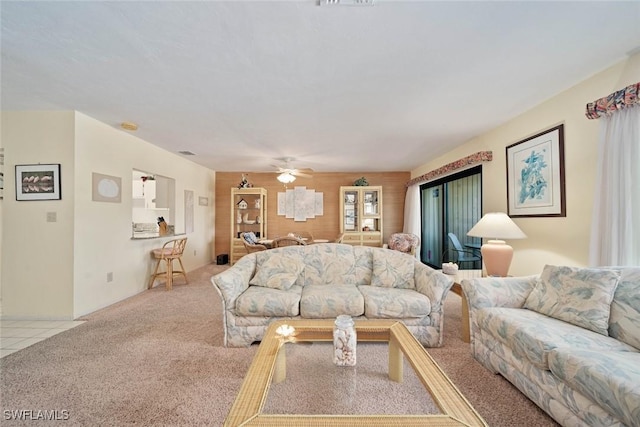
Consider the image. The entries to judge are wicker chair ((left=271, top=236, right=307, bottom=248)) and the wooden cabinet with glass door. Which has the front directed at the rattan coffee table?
the wooden cabinet with glass door

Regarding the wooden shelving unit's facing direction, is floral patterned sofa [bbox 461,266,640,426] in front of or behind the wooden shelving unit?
in front

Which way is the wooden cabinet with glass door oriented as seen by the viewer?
toward the camera

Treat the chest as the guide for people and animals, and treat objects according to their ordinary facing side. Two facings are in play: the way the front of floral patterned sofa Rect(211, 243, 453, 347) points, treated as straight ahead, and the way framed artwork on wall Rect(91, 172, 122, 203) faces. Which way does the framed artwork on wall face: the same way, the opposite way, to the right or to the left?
to the left

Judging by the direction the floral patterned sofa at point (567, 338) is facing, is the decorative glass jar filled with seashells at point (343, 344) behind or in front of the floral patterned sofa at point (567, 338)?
in front

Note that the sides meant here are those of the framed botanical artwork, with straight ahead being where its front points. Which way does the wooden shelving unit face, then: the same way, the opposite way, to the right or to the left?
to the left

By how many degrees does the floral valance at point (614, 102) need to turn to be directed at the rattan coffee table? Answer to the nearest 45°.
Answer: approximately 45° to its left

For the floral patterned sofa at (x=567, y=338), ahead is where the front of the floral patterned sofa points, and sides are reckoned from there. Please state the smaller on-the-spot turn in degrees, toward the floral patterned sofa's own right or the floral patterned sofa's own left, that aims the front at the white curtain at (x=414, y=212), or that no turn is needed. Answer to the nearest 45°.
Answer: approximately 90° to the floral patterned sofa's own right
